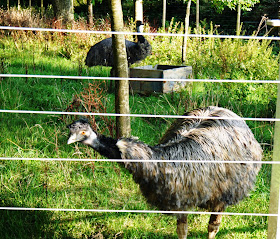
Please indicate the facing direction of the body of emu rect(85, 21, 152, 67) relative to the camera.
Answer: to the viewer's right

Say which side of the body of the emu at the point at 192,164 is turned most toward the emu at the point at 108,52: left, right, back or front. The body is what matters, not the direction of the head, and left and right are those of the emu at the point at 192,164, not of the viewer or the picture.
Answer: right

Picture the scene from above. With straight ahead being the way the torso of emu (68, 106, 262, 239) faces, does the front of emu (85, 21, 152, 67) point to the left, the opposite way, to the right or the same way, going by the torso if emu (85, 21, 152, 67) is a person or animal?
the opposite way

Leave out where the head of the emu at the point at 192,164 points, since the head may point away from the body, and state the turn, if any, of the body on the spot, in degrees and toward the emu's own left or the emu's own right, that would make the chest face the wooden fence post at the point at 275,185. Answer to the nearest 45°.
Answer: approximately 90° to the emu's own left

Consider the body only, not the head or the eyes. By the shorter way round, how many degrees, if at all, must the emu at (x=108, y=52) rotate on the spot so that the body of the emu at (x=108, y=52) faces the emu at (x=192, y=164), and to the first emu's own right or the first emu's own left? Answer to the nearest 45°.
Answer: approximately 90° to the first emu's own right

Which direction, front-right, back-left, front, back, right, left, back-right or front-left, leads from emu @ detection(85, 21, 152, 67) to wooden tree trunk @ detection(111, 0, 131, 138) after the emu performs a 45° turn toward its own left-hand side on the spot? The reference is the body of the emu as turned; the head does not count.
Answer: back-right

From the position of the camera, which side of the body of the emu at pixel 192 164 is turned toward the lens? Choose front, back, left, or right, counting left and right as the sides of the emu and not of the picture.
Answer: left

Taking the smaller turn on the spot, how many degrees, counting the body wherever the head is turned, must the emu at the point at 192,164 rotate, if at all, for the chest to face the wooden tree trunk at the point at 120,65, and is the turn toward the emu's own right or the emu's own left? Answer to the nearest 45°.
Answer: approximately 45° to the emu's own right

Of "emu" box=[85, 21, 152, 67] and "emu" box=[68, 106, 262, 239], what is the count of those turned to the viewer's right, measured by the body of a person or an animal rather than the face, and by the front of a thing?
1
